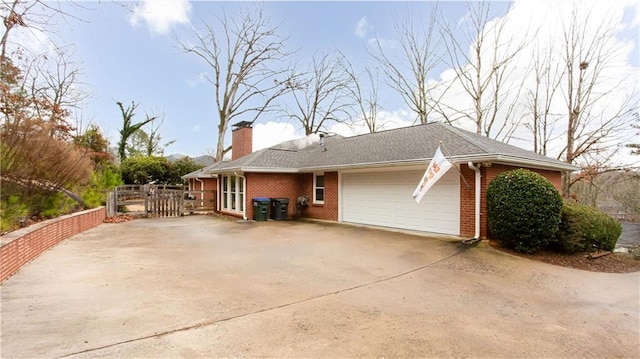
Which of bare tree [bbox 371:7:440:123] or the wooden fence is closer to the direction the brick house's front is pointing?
the wooden fence

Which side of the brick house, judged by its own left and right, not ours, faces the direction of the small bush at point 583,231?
left

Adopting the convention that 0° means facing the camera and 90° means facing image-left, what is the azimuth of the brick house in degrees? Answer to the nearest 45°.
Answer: approximately 45°

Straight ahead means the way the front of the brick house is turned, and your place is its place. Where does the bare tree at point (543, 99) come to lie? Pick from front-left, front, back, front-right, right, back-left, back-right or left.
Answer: back

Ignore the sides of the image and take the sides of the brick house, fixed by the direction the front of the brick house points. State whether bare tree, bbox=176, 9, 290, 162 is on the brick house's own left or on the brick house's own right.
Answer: on the brick house's own right

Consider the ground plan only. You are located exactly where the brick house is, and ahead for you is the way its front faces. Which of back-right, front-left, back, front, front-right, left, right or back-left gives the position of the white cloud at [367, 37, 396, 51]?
back-right

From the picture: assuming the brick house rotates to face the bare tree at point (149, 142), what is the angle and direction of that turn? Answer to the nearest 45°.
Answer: approximately 90° to its right

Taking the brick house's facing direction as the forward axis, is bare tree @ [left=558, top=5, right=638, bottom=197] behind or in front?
behind

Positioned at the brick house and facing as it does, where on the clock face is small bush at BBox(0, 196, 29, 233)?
The small bush is roughly at 12 o'clock from the brick house.
